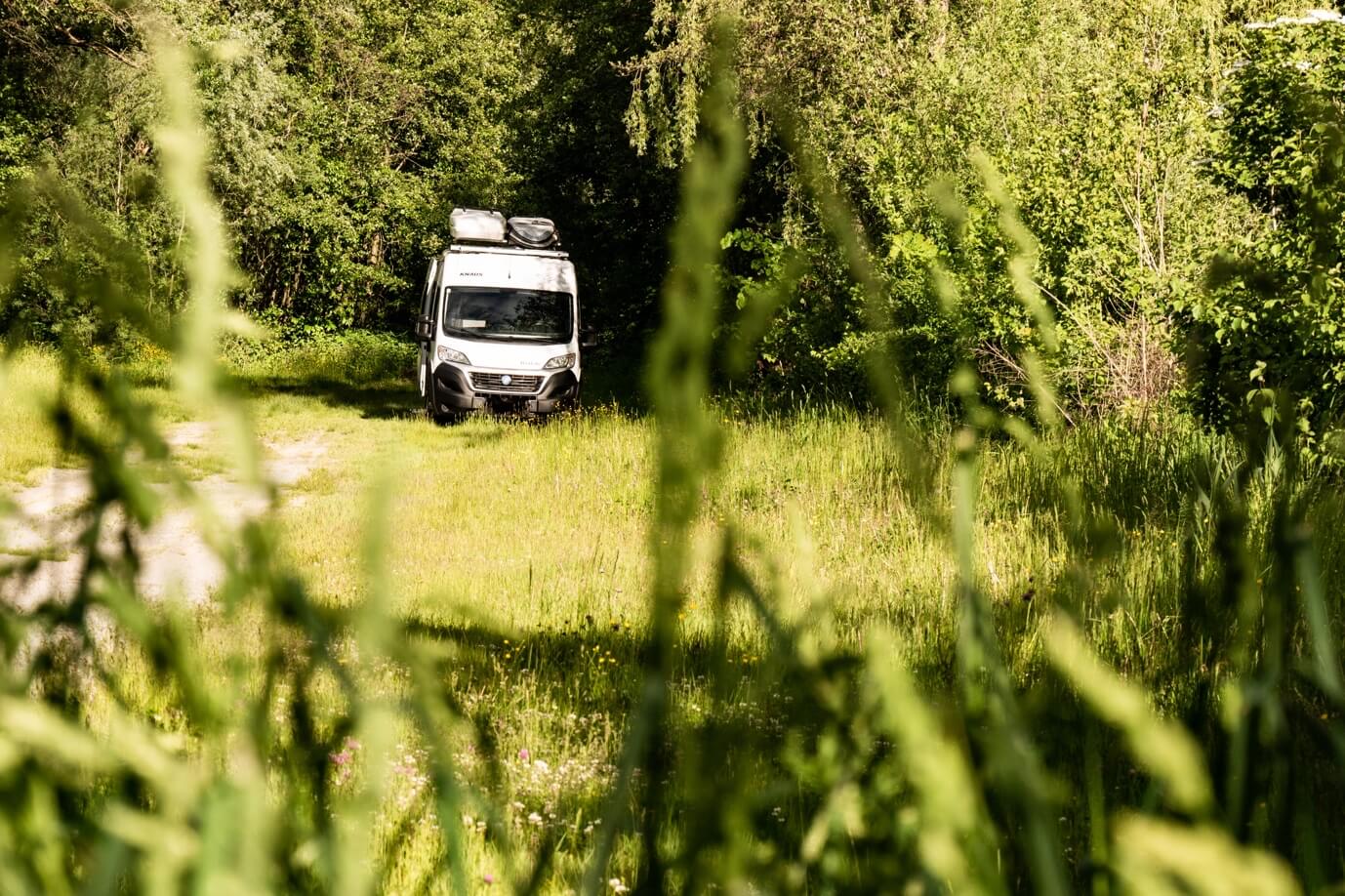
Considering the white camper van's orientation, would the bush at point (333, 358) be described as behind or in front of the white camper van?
behind

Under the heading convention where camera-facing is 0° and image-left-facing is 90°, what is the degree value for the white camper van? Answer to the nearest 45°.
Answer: approximately 0°
